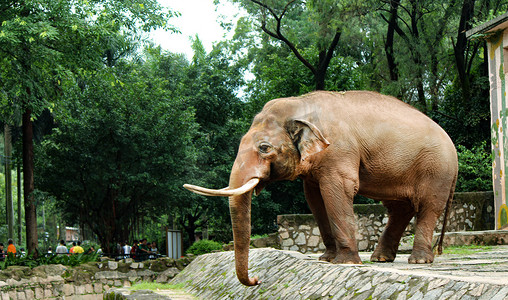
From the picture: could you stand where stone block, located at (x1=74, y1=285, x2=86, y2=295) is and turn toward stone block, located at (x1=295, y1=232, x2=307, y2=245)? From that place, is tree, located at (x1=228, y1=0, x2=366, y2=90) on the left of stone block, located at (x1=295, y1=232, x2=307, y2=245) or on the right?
left

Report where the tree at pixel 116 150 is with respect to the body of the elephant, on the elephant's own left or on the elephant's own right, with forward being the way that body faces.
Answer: on the elephant's own right

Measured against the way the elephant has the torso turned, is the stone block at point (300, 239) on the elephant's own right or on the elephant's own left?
on the elephant's own right

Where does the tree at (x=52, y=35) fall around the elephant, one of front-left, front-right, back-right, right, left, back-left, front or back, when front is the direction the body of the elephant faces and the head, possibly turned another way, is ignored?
front-right

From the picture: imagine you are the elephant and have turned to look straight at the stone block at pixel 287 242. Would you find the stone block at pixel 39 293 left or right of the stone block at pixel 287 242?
left

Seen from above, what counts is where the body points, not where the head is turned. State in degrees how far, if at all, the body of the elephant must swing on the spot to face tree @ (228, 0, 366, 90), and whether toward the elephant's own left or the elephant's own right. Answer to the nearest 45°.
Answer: approximately 90° to the elephant's own right

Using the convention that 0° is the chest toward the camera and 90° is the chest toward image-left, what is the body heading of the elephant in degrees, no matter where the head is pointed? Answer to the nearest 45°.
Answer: approximately 90°
